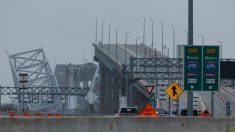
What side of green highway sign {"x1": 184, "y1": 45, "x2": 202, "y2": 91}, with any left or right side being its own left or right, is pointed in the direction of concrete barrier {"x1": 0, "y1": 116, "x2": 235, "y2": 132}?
front

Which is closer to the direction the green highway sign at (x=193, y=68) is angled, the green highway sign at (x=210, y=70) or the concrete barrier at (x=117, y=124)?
the concrete barrier

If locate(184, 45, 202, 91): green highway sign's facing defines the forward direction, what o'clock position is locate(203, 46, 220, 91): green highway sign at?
locate(203, 46, 220, 91): green highway sign is roughly at 8 o'clock from locate(184, 45, 202, 91): green highway sign.

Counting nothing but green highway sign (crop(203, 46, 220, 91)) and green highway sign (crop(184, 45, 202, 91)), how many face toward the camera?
2

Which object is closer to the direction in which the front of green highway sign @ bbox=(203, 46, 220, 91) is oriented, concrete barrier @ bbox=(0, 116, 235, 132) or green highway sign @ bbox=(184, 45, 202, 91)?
the concrete barrier

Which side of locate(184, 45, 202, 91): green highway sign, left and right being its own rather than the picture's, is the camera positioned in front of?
front

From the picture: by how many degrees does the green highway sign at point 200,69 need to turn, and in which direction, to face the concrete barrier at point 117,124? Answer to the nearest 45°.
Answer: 0° — it already faces it

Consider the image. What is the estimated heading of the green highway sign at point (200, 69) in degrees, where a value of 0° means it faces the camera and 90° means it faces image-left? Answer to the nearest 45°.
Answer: approximately 0°

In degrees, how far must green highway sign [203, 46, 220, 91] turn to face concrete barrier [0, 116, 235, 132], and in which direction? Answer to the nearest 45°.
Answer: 0° — it already faces it

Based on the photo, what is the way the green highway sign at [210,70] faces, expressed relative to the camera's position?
facing the viewer
